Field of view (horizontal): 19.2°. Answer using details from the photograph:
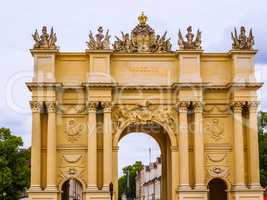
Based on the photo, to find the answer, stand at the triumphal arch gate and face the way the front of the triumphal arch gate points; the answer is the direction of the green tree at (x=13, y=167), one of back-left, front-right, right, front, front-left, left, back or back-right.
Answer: back-right

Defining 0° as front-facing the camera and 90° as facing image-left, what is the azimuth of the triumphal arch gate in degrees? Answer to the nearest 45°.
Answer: approximately 0°
